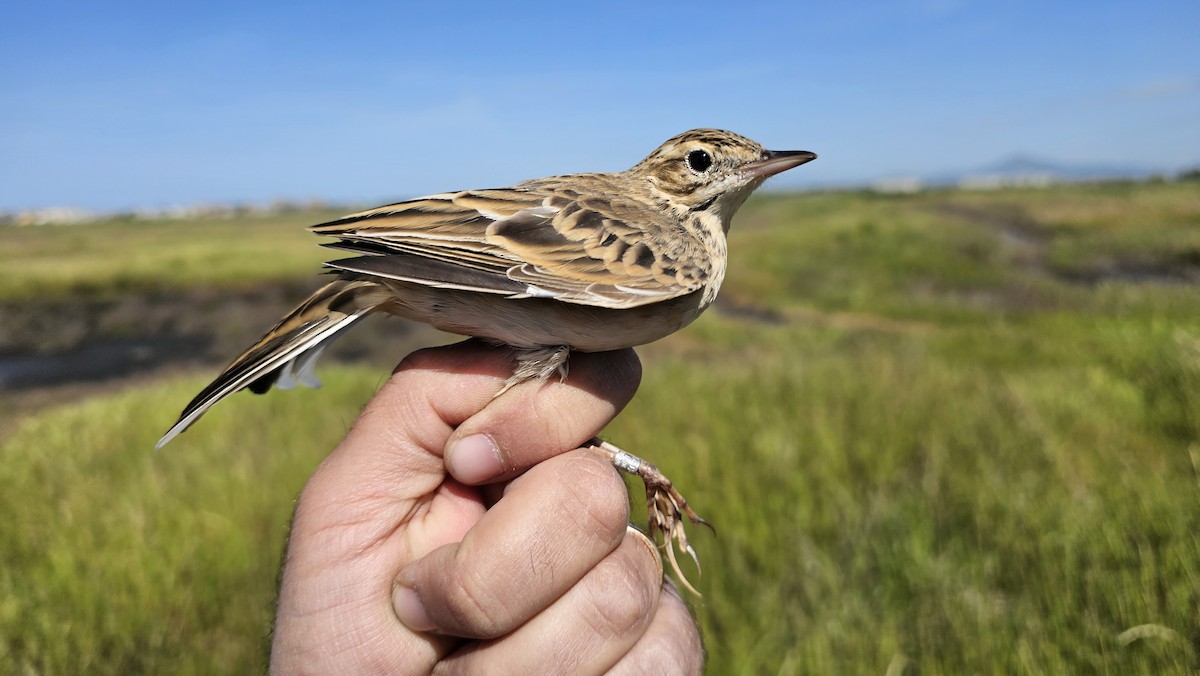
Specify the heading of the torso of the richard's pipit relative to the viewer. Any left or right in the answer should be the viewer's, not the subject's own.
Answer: facing to the right of the viewer
